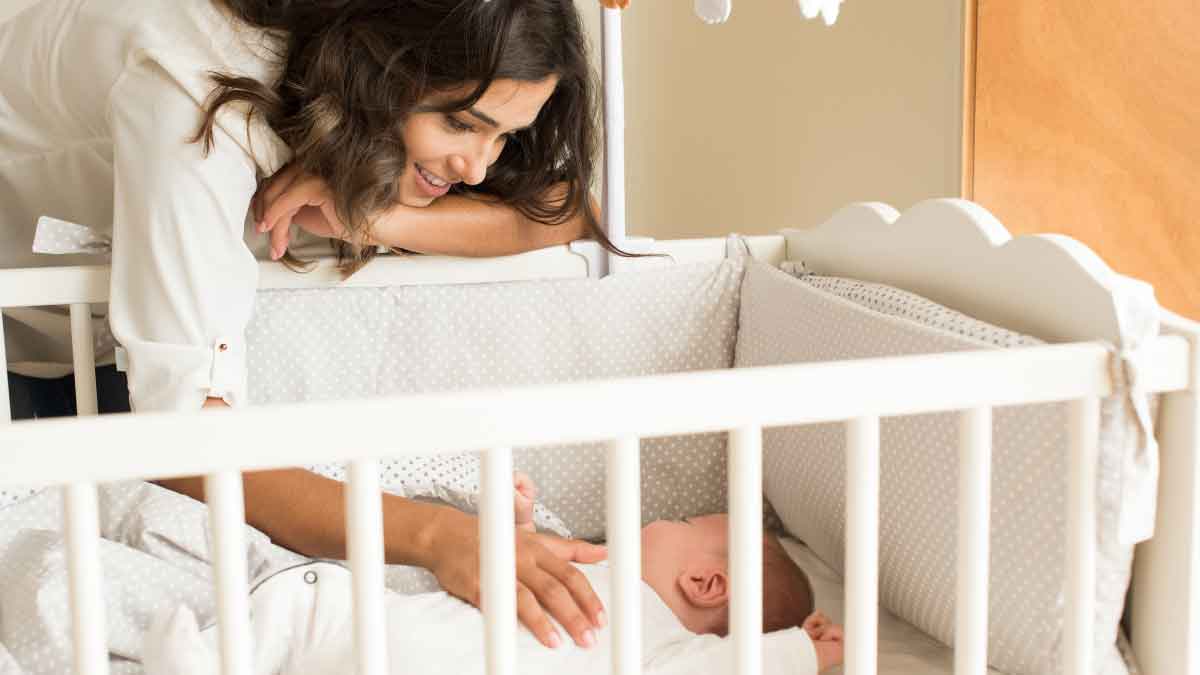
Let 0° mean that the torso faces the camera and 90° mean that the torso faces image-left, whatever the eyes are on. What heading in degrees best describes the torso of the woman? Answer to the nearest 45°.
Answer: approximately 315°

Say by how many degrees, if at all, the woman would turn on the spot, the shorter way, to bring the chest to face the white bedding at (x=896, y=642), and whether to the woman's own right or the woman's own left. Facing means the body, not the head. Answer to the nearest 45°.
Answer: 0° — they already face it

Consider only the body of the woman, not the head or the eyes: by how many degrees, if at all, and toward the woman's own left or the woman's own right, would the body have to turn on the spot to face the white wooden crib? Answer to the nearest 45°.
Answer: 0° — they already face it
